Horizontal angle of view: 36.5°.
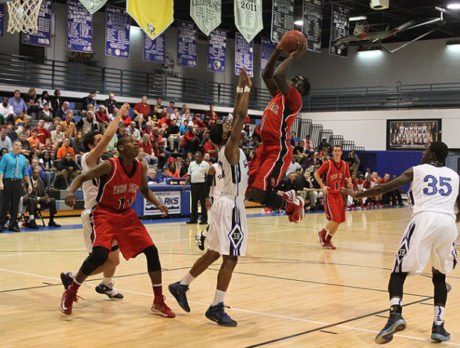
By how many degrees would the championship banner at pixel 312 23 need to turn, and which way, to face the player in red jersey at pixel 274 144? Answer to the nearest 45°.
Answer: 0° — it already faces them

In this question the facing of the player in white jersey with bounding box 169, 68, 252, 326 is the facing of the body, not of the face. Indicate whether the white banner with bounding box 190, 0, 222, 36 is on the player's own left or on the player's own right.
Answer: on the player's own left

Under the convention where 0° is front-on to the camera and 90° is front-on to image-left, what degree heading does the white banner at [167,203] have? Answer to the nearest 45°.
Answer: approximately 0°

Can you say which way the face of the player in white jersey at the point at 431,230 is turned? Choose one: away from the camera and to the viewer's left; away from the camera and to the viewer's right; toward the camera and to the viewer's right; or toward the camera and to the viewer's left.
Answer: away from the camera and to the viewer's left

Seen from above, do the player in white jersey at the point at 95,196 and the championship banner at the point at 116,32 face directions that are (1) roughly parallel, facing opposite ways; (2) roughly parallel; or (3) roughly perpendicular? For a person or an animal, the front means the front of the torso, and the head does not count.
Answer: roughly perpendicular

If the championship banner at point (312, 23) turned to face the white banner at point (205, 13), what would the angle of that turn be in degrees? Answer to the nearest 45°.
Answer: approximately 45° to its right

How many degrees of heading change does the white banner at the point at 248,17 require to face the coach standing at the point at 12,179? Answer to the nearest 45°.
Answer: approximately 45° to its right

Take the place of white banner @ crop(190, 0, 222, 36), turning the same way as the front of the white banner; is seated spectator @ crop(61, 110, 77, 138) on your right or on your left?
on your right

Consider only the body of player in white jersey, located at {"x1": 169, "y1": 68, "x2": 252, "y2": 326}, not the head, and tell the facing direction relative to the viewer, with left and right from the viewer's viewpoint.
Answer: facing to the right of the viewer
